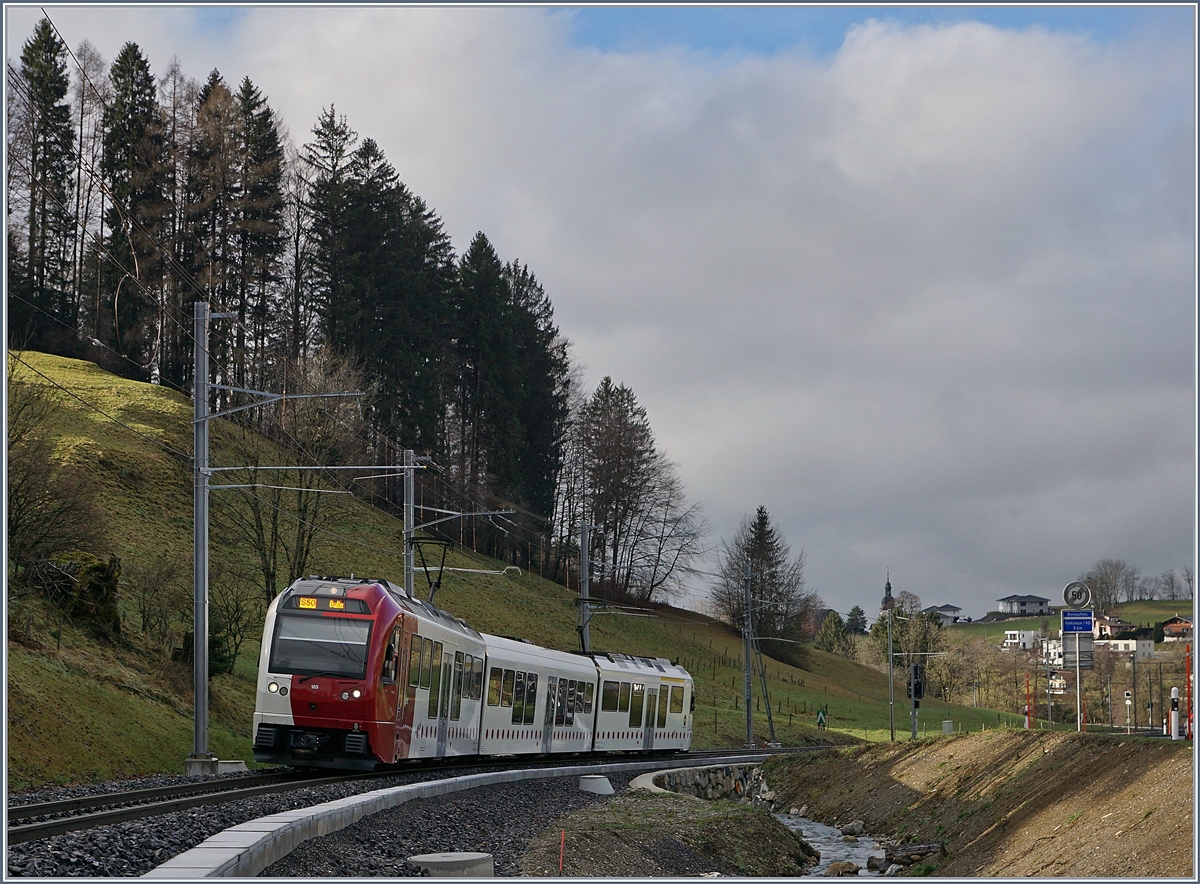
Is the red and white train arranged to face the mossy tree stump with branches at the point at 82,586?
no

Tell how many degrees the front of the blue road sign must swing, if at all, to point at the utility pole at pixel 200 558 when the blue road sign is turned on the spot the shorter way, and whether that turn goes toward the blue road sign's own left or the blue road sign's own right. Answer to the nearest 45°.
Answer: approximately 45° to the blue road sign's own right

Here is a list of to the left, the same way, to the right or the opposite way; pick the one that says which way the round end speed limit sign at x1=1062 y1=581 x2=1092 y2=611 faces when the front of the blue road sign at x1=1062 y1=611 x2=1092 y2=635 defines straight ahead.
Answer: the same way

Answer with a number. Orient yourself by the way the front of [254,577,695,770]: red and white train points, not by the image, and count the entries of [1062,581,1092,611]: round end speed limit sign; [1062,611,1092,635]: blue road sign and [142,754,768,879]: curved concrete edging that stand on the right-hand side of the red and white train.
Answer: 0

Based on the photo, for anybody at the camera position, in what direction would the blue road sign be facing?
facing the viewer

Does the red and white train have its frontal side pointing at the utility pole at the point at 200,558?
no

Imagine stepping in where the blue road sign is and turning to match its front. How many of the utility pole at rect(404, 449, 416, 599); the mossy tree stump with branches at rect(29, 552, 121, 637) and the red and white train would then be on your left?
0

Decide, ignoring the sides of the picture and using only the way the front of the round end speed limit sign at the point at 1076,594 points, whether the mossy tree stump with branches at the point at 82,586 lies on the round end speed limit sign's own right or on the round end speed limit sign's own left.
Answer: on the round end speed limit sign's own right

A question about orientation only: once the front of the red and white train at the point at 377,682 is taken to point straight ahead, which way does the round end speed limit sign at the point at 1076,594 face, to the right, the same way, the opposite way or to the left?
the same way

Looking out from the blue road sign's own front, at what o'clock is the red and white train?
The red and white train is roughly at 2 o'clock from the blue road sign.

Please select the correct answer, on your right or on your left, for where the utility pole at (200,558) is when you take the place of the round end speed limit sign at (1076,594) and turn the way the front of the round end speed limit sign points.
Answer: on your right

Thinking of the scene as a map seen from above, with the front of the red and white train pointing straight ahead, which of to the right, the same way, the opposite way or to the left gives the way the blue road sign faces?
the same way

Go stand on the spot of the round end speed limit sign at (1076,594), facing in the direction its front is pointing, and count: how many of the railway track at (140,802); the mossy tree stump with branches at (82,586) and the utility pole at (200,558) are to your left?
0

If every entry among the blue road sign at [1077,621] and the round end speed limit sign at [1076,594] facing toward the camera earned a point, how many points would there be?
2

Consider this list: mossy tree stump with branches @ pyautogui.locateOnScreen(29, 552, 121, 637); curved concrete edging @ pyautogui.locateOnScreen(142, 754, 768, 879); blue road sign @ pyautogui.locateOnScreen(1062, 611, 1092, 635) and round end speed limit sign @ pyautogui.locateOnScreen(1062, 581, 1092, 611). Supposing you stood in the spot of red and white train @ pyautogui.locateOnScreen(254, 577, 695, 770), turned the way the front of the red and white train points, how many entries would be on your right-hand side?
1

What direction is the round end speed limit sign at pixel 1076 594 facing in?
toward the camera
